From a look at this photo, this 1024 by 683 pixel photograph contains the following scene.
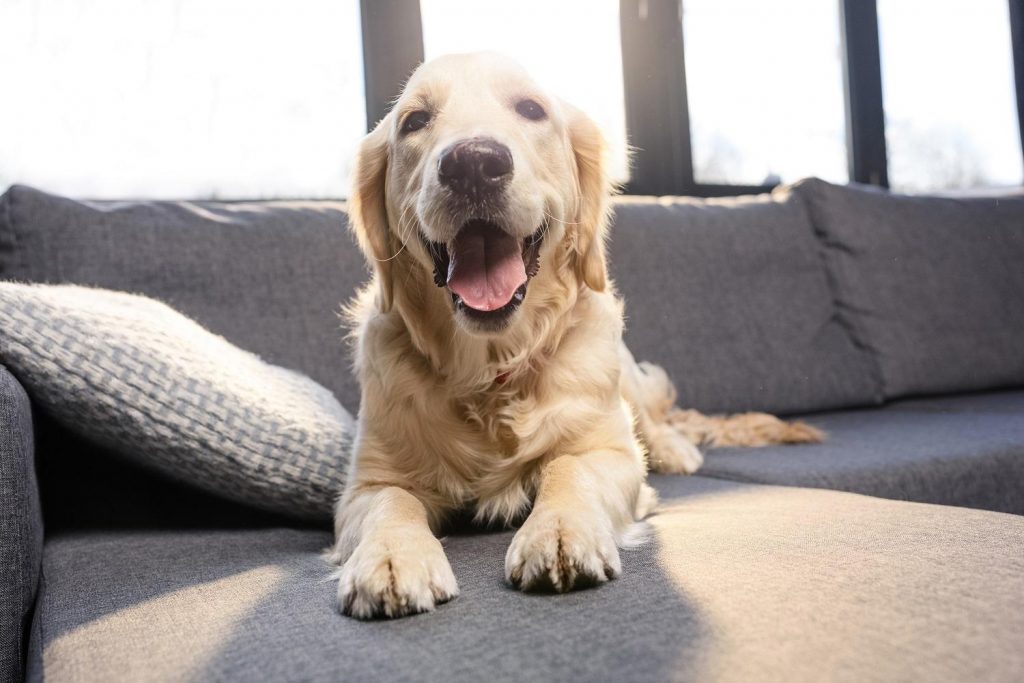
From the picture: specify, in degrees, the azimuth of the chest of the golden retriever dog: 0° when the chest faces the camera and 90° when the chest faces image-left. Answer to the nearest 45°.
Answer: approximately 0°

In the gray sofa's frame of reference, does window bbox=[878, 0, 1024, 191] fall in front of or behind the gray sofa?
behind

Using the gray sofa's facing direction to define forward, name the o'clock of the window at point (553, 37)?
The window is roughly at 6 o'clock from the gray sofa.

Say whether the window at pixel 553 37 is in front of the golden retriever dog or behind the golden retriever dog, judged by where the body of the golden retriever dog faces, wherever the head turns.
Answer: behind
